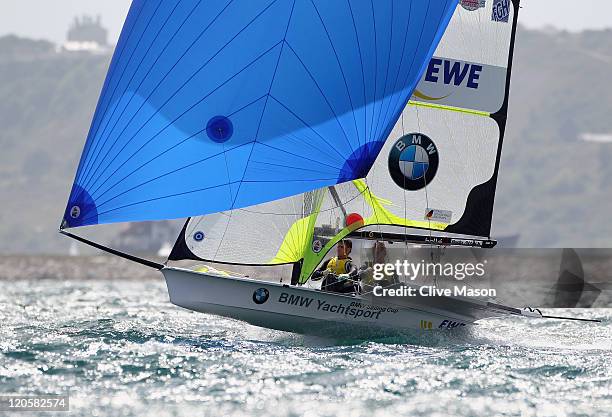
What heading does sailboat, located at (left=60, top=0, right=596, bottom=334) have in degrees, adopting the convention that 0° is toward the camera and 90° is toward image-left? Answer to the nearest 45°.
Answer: approximately 90°
